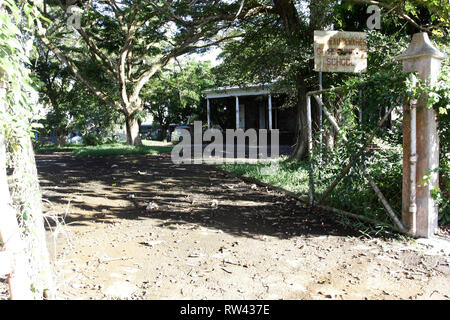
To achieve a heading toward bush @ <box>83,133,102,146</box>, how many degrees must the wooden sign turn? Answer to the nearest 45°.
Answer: approximately 135° to its right

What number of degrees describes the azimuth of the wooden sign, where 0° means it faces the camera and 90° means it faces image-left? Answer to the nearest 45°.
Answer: approximately 0°

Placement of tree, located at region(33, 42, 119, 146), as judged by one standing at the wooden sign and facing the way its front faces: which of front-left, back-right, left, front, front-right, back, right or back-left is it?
back-right

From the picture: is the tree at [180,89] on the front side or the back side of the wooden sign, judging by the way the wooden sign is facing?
on the back side

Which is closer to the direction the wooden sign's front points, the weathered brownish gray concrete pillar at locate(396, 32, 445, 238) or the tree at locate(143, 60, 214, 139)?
the weathered brownish gray concrete pillar

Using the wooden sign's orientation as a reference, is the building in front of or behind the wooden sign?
behind

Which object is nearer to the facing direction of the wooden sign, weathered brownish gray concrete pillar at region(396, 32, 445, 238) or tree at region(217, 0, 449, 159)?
the weathered brownish gray concrete pillar

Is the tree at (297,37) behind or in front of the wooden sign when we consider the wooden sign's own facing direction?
behind
